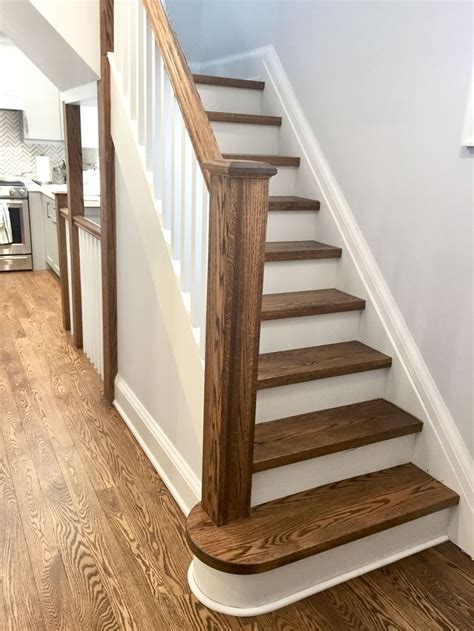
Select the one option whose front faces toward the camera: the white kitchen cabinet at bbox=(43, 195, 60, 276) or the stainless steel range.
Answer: the stainless steel range

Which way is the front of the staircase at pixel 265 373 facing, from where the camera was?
facing the viewer and to the right of the viewer

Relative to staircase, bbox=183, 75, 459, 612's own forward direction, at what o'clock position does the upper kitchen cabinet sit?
The upper kitchen cabinet is roughly at 6 o'clock from the staircase.

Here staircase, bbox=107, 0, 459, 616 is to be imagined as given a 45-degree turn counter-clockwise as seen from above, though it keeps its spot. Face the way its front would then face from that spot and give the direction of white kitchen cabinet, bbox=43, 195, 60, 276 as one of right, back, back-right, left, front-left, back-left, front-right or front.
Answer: back-left

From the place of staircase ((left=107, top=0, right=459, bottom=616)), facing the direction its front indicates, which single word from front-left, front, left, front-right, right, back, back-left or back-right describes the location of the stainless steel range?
back

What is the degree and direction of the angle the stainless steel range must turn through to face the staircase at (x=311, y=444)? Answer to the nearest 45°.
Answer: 0° — it already faces it

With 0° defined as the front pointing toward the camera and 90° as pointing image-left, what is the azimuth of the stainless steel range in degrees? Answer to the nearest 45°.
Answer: approximately 0°

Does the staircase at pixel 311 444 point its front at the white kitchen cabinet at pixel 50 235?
no

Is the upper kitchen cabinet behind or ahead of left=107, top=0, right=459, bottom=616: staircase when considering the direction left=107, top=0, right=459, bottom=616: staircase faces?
behind

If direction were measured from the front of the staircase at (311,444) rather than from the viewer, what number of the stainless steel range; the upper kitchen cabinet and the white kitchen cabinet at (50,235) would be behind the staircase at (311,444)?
3
